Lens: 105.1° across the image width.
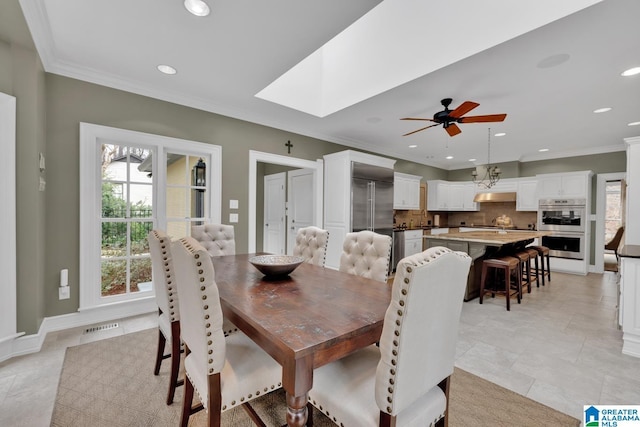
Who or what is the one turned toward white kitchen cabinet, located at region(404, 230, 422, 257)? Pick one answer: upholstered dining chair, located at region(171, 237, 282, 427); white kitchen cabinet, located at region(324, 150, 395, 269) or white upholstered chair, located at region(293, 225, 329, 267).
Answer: the upholstered dining chair

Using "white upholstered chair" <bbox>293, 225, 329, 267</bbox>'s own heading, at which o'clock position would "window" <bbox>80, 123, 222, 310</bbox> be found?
The window is roughly at 2 o'clock from the white upholstered chair.

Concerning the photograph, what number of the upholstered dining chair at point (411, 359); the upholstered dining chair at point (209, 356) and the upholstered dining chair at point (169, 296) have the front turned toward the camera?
0

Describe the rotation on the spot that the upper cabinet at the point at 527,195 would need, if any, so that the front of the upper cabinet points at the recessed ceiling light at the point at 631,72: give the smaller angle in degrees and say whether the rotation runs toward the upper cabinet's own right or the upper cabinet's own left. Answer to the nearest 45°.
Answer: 0° — it already faces it

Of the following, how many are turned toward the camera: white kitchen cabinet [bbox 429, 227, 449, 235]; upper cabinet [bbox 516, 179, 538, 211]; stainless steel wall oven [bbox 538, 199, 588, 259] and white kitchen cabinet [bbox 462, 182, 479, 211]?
4

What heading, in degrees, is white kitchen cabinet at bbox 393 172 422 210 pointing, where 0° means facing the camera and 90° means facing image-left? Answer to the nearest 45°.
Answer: approximately 315°

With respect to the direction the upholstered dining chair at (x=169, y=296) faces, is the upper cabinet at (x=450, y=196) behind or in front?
in front

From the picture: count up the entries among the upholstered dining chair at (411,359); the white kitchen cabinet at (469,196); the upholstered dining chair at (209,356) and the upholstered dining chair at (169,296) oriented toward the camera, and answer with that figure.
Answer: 1

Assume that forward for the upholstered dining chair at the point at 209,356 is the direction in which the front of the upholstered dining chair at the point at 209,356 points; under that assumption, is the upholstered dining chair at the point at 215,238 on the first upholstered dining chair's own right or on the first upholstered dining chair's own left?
on the first upholstered dining chair's own left

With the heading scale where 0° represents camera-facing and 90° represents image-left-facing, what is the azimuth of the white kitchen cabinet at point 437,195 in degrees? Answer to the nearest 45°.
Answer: approximately 315°

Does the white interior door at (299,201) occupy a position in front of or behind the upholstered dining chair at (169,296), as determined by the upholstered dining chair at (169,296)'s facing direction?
in front

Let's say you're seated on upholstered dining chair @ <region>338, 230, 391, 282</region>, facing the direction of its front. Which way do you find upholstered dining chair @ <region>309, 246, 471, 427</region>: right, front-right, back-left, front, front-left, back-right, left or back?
front-left

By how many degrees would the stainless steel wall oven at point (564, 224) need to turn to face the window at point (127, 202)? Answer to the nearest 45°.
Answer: approximately 45° to its right
